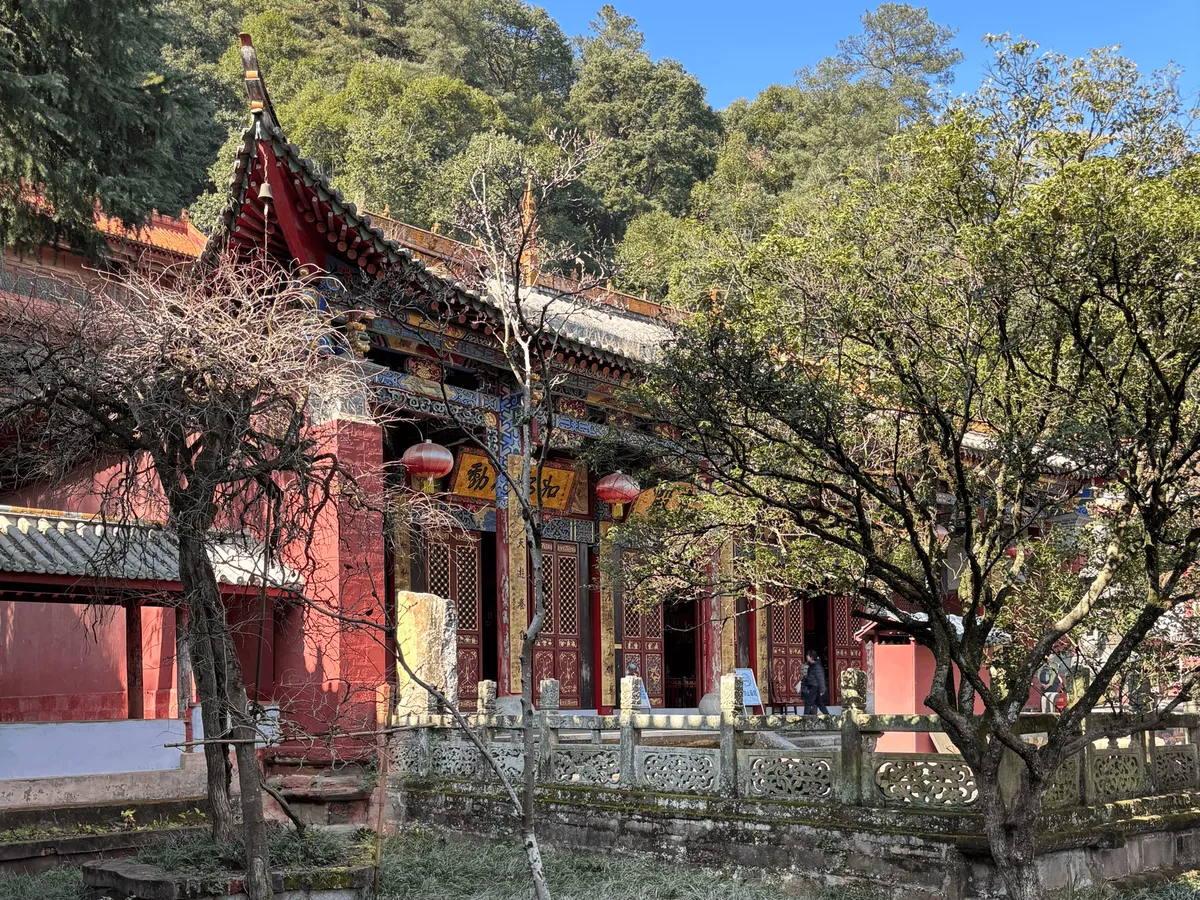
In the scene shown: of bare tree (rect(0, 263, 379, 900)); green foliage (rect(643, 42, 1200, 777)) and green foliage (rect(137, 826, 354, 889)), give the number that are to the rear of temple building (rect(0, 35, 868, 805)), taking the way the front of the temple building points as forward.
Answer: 0

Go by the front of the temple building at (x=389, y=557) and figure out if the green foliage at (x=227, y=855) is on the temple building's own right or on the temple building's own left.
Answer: on the temple building's own right

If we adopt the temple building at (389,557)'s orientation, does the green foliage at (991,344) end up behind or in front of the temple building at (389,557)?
in front

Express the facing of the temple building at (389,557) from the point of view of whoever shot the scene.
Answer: facing the viewer and to the right of the viewer

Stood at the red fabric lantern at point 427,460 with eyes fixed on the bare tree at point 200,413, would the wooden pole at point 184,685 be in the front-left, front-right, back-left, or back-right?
front-right

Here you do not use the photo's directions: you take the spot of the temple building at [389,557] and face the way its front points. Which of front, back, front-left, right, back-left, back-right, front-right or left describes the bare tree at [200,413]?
front-right
